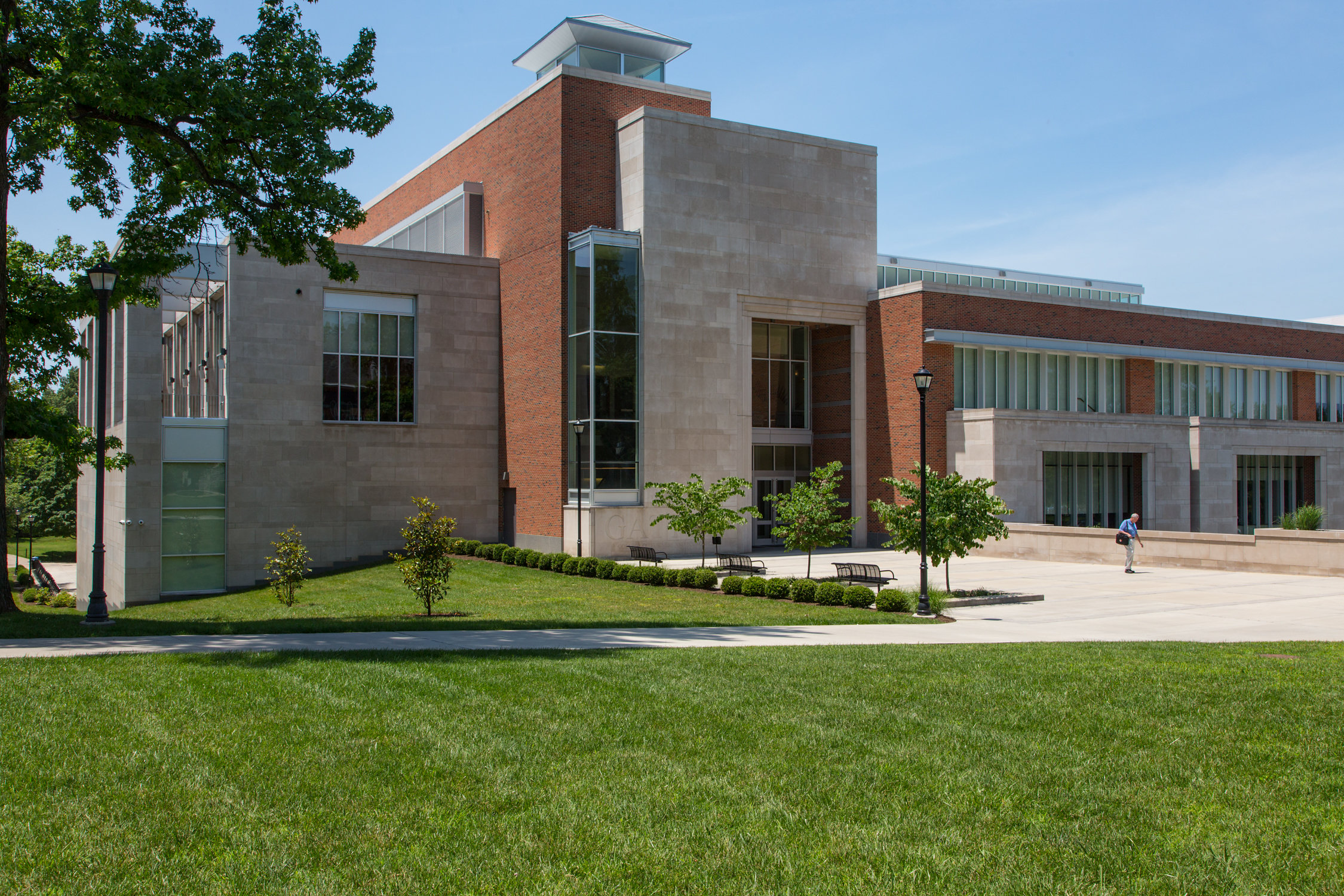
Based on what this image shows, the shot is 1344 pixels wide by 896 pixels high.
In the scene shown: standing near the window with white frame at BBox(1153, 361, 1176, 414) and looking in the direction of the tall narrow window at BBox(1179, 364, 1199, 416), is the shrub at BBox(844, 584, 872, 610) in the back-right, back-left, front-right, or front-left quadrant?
back-right

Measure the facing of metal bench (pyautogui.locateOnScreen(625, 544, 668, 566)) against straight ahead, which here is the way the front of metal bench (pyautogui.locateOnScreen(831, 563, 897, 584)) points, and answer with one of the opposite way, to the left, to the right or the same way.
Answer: the same way

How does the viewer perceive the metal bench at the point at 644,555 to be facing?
facing away from the viewer and to the right of the viewer

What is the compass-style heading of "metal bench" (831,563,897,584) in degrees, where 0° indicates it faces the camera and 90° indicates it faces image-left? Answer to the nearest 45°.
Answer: approximately 225°

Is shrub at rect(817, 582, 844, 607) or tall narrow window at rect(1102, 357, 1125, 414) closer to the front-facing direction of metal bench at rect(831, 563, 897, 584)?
the tall narrow window

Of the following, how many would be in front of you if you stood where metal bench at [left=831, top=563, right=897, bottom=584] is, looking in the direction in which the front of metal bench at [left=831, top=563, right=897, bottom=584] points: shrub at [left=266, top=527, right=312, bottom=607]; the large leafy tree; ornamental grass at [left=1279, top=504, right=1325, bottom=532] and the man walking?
2

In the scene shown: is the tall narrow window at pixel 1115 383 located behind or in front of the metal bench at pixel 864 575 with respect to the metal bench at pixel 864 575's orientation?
in front

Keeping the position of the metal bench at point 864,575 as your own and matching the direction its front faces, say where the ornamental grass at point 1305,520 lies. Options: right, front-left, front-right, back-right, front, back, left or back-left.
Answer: front
